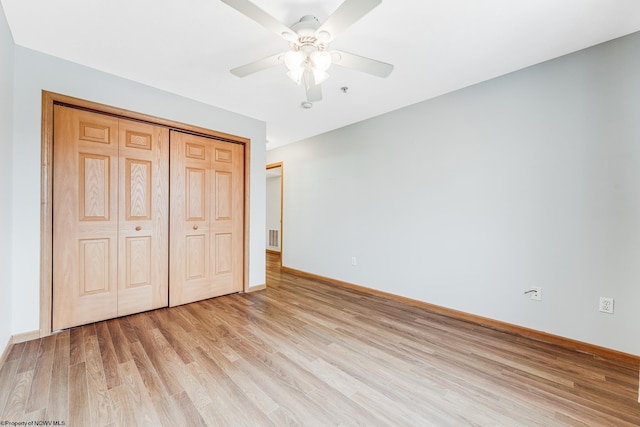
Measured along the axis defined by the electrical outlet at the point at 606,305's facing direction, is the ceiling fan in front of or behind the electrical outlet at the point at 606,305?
in front

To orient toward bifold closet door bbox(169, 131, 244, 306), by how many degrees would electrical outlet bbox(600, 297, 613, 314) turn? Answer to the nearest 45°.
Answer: approximately 45° to its right

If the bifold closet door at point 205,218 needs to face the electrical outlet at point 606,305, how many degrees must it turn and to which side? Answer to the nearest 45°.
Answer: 0° — it already faces it

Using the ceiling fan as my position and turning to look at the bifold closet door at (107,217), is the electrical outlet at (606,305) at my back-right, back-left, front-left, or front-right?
back-right

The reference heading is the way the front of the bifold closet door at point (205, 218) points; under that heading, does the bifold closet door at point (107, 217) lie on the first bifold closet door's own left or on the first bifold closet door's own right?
on the first bifold closet door's own right

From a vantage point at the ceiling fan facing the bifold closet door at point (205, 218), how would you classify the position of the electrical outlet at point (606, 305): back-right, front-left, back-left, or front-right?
back-right

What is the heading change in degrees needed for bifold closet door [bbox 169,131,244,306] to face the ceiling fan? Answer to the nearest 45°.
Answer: approximately 45° to its right

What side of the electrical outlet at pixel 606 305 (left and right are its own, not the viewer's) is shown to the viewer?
front

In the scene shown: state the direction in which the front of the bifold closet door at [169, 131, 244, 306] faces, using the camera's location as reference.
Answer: facing the viewer and to the right of the viewer

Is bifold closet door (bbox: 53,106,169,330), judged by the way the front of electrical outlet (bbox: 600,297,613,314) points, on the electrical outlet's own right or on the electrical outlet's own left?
on the electrical outlet's own right

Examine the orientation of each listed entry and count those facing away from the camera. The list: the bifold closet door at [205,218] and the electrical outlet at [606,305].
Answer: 0

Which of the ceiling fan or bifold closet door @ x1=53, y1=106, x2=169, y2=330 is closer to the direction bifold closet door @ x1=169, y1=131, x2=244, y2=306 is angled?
the ceiling fan
